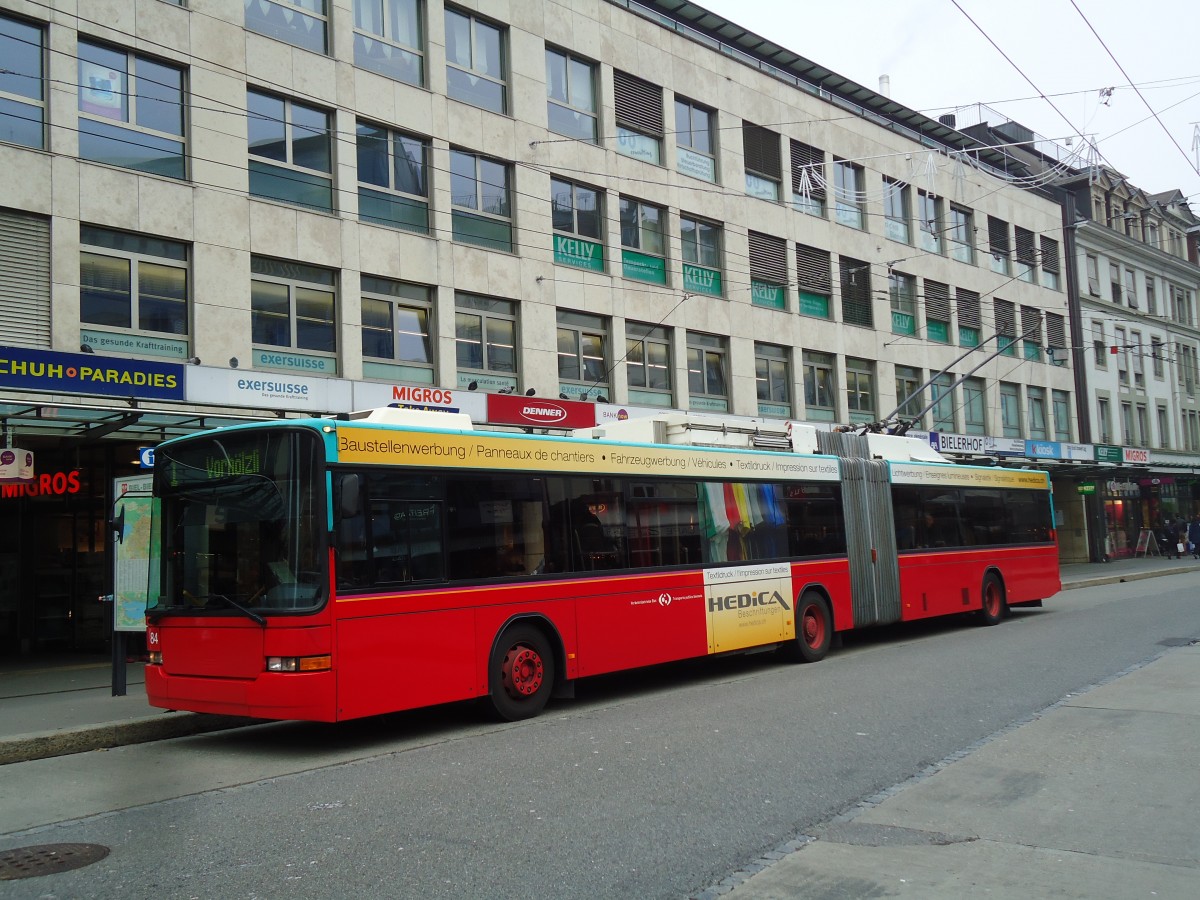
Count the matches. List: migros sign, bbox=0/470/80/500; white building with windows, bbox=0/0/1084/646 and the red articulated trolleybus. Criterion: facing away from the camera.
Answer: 0

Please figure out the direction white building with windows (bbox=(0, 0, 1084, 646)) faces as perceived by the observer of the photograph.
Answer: facing the viewer and to the right of the viewer

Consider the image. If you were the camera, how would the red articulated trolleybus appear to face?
facing the viewer and to the left of the viewer

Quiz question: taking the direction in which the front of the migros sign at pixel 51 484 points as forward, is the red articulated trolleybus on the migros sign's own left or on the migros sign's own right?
on the migros sign's own left

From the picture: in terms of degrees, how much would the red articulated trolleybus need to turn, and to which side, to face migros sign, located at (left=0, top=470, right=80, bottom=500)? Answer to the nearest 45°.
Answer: approximately 90° to its right

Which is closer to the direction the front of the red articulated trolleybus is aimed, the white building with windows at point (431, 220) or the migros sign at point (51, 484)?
the migros sign

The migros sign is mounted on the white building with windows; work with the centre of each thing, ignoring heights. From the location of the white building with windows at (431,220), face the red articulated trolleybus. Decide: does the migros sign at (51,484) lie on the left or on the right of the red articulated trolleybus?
right

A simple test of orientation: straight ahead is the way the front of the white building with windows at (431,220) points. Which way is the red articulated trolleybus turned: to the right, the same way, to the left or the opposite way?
to the right
